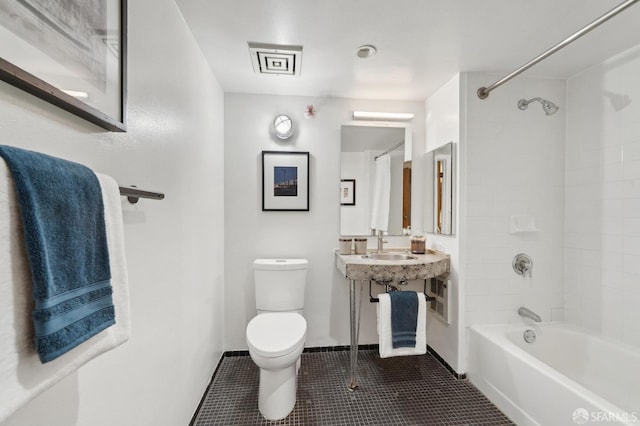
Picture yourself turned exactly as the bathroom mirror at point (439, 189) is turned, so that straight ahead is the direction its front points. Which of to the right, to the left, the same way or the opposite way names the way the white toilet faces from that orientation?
to the left

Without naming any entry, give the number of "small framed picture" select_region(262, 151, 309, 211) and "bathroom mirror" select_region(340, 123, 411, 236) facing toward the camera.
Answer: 2

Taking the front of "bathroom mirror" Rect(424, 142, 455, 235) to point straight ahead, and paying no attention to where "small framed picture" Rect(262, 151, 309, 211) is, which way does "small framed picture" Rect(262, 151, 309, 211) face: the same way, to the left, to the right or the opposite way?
to the left

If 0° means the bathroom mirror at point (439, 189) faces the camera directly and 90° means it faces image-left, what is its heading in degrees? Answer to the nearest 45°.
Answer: approximately 45°

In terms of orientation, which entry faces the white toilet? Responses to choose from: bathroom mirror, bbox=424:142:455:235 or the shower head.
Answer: the bathroom mirror

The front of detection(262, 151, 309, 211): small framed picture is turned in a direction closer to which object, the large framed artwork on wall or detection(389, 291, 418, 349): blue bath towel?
the large framed artwork on wall

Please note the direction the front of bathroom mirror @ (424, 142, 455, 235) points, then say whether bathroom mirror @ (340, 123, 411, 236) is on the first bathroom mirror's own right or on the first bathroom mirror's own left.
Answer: on the first bathroom mirror's own right
